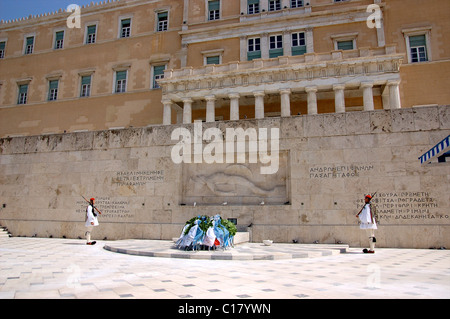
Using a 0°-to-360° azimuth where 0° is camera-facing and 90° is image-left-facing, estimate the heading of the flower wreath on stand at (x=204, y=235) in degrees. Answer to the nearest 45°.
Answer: approximately 0°

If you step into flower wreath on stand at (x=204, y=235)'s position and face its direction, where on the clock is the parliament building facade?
The parliament building facade is roughly at 6 o'clock from the flower wreath on stand.
